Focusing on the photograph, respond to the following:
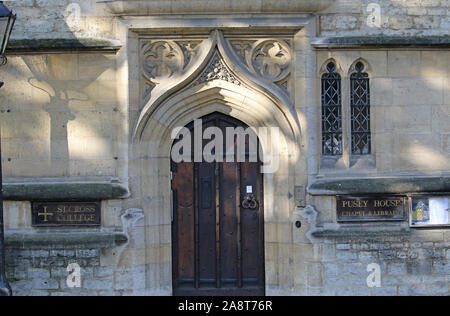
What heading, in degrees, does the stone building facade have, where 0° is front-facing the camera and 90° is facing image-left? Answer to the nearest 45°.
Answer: approximately 0°

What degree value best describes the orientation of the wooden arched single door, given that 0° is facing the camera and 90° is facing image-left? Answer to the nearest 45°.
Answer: approximately 0°
